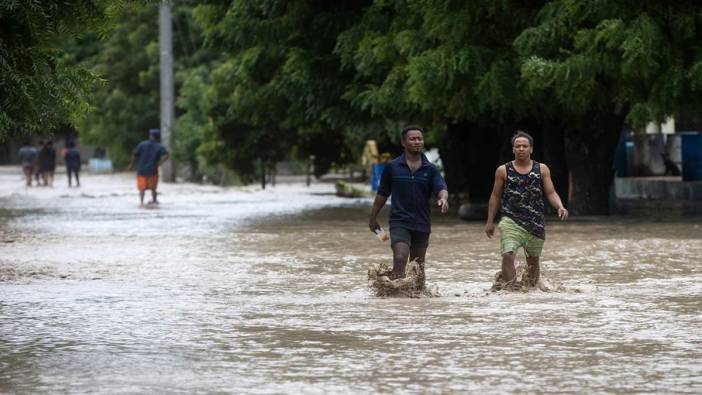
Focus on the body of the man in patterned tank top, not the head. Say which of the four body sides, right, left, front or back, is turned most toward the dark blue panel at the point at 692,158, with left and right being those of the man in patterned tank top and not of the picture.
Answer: back

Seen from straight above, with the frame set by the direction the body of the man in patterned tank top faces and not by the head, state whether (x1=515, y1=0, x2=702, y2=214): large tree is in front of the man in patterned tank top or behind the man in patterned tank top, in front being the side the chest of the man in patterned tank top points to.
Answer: behind

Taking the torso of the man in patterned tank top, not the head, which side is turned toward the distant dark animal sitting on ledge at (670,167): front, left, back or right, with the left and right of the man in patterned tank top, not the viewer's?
back

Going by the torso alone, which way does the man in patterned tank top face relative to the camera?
toward the camera

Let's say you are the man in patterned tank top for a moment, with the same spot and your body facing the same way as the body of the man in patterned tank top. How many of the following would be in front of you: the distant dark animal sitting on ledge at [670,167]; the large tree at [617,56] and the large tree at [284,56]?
0

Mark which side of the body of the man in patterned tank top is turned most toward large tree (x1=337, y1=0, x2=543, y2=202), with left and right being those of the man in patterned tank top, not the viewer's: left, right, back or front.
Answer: back

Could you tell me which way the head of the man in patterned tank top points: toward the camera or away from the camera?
toward the camera

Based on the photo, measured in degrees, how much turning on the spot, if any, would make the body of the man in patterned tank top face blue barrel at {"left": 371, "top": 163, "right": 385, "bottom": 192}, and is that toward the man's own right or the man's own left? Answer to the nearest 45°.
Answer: approximately 180°
